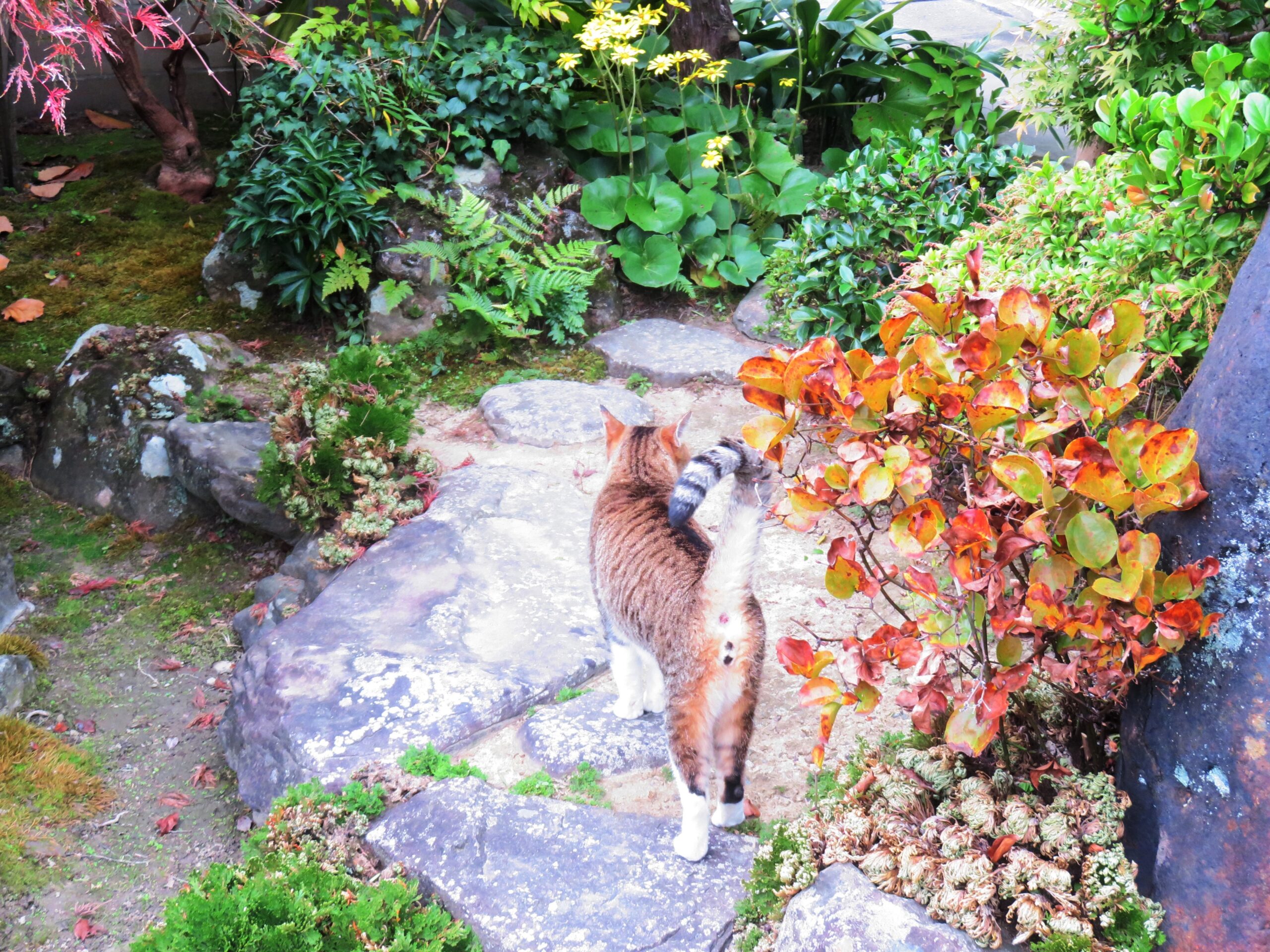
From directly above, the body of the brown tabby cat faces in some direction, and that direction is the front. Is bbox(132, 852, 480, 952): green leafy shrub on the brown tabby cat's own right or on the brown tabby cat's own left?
on the brown tabby cat's own left

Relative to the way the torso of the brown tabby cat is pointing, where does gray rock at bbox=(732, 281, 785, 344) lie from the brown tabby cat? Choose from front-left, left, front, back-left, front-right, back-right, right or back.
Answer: front-right

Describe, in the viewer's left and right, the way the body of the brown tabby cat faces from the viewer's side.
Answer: facing away from the viewer and to the left of the viewer

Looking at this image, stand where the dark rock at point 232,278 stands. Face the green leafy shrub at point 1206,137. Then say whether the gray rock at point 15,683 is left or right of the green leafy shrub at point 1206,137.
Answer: right

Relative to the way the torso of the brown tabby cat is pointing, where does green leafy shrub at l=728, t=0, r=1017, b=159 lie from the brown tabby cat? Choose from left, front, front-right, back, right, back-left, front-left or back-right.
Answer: front-right

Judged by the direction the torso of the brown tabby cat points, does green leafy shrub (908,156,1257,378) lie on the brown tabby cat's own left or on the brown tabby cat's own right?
on the brown tabby cat's own right

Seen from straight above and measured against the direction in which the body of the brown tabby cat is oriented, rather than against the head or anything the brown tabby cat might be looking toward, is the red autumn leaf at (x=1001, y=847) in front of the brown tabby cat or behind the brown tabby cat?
behind

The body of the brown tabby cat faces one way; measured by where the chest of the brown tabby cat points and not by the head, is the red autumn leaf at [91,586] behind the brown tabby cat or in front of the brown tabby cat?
in front
